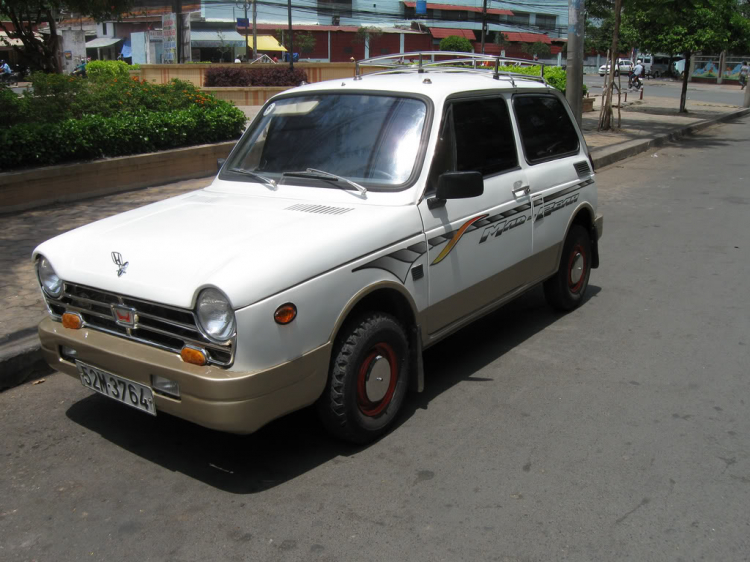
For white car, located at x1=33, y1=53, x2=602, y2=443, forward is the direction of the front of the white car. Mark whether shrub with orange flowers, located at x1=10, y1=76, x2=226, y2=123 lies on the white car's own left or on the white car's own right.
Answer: on the white car's own right

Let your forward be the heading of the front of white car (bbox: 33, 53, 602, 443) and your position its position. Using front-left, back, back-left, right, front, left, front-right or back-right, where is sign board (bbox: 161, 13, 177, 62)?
back-right

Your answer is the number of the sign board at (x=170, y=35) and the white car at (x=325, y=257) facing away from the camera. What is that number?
0

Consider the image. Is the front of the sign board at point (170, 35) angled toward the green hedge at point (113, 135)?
yes

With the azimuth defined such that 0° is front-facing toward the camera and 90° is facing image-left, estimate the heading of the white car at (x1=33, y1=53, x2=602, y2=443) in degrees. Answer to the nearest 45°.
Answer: approximately 45°

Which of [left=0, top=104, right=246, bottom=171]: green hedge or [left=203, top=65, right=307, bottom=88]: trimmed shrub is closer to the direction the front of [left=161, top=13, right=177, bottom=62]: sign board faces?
the green hedge

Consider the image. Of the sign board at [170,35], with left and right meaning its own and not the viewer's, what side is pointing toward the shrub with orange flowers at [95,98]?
front

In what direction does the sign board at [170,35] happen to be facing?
toward the camera

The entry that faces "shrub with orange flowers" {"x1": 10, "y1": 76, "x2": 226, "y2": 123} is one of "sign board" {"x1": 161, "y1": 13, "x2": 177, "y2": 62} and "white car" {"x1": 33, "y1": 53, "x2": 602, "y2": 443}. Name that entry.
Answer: the sign board

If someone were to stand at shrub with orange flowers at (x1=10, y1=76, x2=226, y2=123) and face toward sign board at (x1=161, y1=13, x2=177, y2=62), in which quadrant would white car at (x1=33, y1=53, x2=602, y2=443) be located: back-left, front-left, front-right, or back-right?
back-right

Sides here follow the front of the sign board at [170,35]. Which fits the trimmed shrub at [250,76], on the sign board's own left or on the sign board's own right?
on the sign board's own left
